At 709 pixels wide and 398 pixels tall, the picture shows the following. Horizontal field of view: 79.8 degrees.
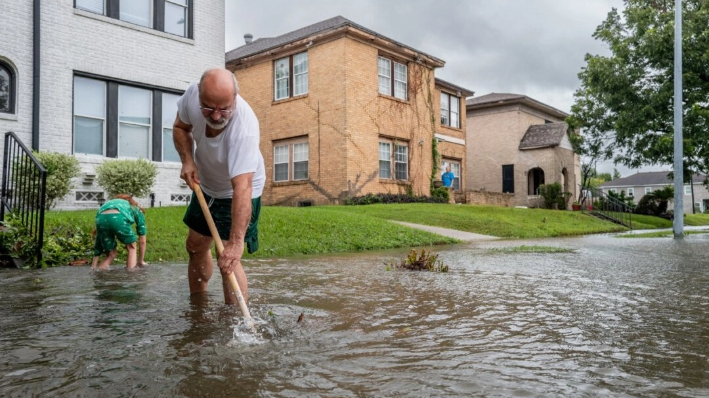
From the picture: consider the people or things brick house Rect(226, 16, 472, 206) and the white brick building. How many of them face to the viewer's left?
0

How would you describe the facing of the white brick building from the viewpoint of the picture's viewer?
facing the viewer and to the right of the viewer

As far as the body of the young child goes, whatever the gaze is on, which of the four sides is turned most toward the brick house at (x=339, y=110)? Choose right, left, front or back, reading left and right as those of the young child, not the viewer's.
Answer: front

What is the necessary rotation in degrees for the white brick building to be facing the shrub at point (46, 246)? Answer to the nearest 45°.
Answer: approximately 45° to its right

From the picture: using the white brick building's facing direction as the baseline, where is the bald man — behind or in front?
in front

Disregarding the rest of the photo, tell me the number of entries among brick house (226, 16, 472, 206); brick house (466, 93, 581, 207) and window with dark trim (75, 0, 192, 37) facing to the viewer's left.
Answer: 0

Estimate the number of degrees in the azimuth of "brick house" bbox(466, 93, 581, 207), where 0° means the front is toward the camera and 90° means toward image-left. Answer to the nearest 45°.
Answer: approximately 315°

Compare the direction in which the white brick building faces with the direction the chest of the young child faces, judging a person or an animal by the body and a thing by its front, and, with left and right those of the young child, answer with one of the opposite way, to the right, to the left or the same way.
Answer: to the right

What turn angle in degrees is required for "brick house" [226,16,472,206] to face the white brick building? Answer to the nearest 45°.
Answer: approximately 90° to its right

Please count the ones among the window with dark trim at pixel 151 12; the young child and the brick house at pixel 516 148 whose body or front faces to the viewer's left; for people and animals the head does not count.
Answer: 0

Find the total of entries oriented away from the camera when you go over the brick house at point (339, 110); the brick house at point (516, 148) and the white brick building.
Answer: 0
